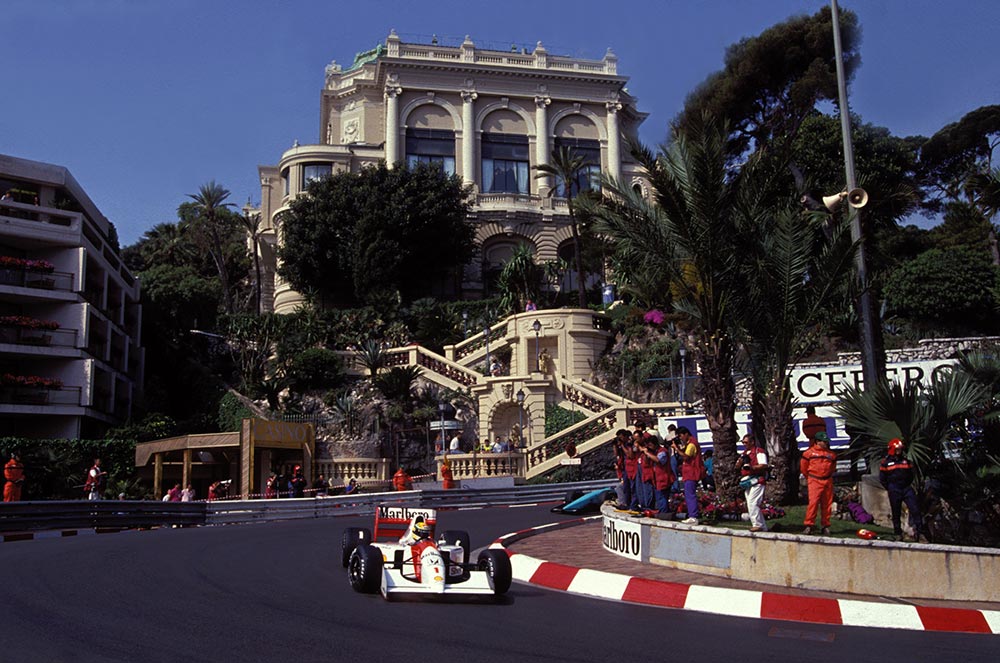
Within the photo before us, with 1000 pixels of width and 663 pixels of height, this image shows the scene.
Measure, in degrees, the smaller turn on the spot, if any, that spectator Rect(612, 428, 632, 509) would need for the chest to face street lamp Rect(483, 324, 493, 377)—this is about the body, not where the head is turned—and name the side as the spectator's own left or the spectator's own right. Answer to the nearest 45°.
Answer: approximately 135° to the spectator's own right

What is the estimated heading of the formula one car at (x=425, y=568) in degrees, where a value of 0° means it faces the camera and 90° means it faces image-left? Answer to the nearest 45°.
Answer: approximately 0°

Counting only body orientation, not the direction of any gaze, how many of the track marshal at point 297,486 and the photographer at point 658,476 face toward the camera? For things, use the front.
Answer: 1

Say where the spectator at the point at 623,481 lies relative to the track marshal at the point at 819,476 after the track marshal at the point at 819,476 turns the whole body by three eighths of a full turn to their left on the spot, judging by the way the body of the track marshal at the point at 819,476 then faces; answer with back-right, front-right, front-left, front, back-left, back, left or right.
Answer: left

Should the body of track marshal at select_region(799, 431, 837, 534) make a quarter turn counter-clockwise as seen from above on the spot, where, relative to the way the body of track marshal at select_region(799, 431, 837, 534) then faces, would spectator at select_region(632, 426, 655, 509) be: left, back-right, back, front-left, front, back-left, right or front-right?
back-left

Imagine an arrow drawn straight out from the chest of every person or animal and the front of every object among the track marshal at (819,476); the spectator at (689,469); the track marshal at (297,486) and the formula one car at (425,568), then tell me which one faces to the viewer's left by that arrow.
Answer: the spectator at (689,469)

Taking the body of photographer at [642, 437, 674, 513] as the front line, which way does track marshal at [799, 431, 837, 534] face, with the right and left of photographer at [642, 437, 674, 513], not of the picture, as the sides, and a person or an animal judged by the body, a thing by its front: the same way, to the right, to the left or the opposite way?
to the left

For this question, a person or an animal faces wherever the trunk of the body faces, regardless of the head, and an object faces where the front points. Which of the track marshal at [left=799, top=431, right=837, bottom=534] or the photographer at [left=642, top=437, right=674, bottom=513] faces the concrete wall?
the track marshal at [left=799, top=431, right=837, bottom=534]

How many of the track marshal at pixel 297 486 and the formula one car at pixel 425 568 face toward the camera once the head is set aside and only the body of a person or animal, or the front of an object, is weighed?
2

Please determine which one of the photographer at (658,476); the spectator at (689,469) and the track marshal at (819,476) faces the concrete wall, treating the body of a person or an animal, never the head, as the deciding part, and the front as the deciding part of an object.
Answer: the track marshal at (819,476)

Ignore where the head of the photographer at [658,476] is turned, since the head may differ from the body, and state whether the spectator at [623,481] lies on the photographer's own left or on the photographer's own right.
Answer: on the photographer's own right

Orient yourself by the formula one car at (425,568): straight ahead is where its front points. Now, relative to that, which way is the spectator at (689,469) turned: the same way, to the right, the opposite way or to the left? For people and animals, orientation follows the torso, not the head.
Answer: to the right

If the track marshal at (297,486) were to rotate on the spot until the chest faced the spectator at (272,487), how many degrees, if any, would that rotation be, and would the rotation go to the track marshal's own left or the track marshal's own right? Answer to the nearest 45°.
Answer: approximately 90° to the track marshal's own right

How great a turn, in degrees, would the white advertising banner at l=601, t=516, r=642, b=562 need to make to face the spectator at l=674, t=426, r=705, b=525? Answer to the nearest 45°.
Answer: approximately 180°
